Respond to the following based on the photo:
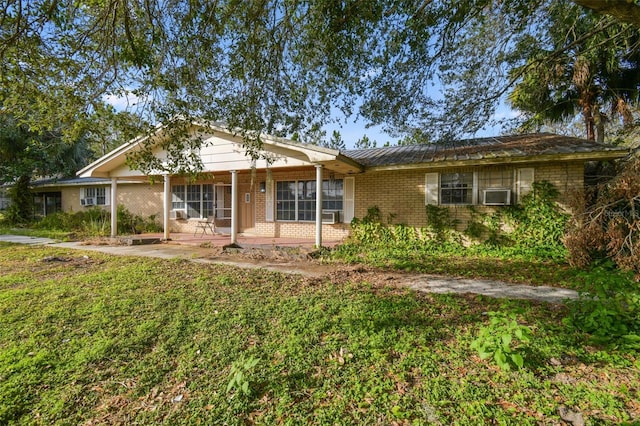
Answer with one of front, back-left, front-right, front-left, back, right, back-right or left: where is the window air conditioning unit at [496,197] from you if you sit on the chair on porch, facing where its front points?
left

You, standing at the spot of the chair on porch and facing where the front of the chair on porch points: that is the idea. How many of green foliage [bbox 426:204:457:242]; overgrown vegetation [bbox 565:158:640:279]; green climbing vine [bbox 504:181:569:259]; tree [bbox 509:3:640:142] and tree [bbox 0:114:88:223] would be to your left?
4

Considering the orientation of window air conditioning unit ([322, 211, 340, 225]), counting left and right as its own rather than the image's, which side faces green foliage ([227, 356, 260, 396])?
front

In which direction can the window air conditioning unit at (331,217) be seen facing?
toward the camera

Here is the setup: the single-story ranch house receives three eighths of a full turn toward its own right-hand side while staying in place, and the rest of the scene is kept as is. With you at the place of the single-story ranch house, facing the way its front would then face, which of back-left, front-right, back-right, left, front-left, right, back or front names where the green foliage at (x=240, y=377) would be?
back

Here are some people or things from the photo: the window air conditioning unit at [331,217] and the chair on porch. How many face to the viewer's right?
0

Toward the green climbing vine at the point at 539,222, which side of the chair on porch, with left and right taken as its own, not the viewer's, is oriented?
left

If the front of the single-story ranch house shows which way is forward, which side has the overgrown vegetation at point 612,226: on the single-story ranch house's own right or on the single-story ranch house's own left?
on the single-story ranch house's own left

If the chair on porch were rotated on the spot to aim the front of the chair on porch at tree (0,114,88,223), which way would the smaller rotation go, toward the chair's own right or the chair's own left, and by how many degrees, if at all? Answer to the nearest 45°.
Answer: approximately 90° to the chair's own right

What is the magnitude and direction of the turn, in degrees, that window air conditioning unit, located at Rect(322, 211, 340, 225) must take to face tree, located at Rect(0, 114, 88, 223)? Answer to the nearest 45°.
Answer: approximately 90° to its right

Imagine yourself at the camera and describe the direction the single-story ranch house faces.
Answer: facing the viewer and to the left of the viewer

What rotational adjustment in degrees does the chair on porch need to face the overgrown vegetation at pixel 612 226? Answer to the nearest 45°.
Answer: approximately 90° to its left

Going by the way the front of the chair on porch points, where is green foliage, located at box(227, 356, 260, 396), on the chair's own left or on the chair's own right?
on the chair's own left

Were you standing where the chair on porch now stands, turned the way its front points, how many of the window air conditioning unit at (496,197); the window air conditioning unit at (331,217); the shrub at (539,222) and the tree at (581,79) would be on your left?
4

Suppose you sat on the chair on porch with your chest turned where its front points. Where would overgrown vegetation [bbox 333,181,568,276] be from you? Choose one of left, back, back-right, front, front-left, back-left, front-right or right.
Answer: left

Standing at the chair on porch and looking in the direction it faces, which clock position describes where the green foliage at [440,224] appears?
The green foliage is roughly at 9 o'clock from the chair on porch.
